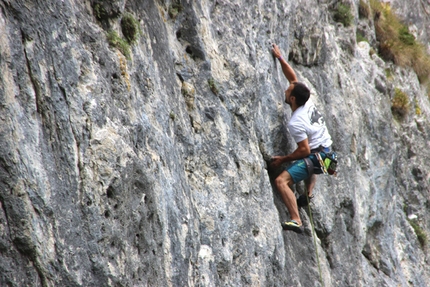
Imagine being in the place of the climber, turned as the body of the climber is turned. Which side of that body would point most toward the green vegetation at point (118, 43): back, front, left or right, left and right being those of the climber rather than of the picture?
left

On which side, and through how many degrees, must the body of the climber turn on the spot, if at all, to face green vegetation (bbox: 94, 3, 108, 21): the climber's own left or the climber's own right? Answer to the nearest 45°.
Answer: approximately 90° to the climber's own left

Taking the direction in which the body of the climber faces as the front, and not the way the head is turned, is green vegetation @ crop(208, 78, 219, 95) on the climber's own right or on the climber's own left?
on the climber's own left

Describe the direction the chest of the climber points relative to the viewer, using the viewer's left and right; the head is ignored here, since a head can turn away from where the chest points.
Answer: facing away from the viewer and to the left of the viewer

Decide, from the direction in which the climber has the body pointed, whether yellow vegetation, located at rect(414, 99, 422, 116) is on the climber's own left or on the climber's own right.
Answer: on the climber's own right

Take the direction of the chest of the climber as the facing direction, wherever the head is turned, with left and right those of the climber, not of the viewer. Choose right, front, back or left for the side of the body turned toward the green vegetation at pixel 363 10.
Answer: right
